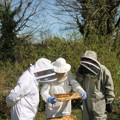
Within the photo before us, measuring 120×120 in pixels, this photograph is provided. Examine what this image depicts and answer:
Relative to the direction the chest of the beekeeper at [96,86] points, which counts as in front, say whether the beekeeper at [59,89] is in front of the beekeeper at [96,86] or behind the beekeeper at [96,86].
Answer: in front

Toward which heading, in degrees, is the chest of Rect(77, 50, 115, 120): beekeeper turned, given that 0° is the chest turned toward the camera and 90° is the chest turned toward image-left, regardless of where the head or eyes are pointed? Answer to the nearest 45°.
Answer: approximately 45°

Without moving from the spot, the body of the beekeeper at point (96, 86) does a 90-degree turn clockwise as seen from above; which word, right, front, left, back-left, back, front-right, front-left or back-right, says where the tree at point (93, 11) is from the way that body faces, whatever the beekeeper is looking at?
front-right
